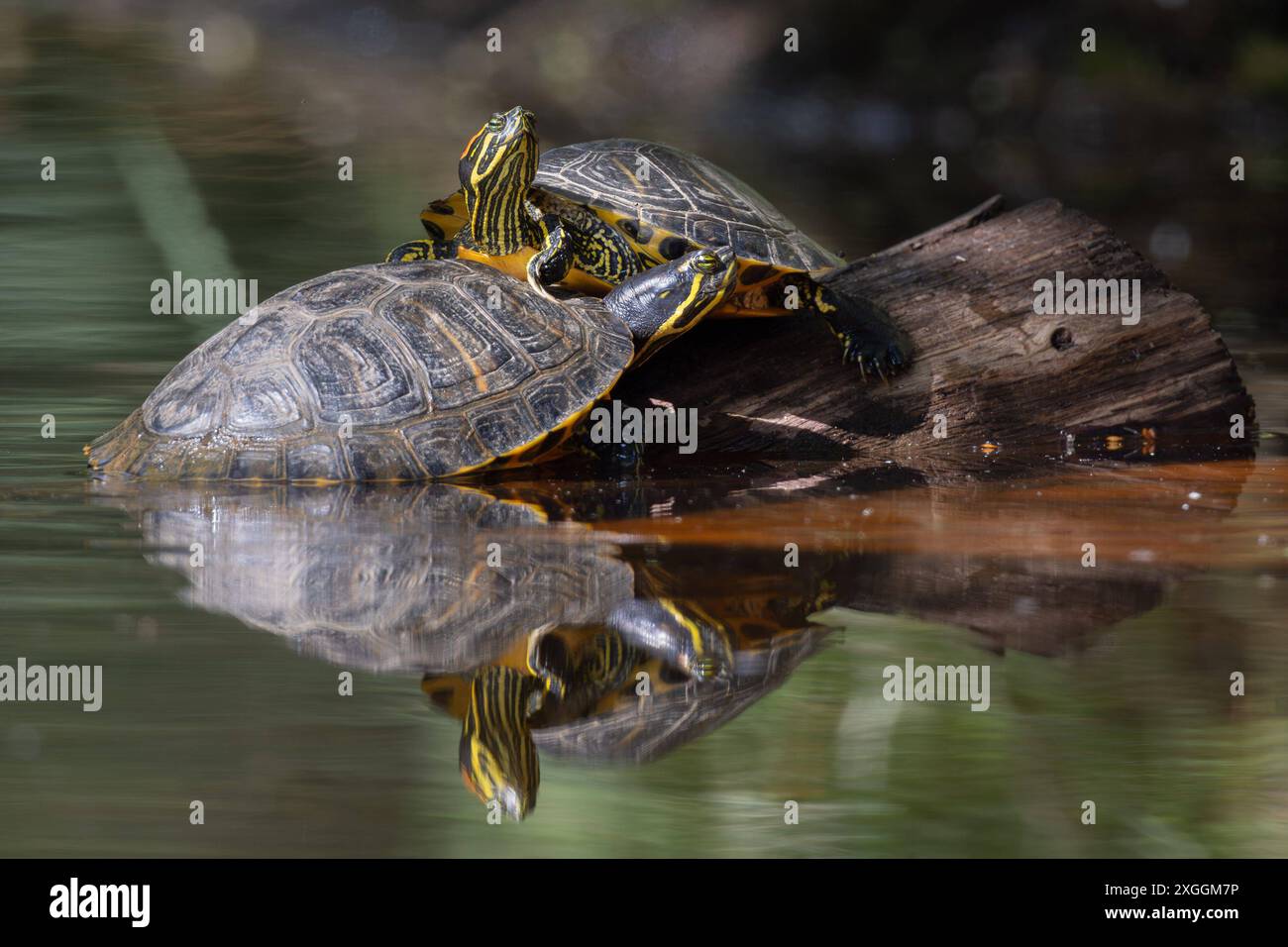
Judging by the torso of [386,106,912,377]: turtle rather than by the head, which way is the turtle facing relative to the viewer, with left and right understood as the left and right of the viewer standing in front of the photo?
facing the viewer and to the left of the viewer

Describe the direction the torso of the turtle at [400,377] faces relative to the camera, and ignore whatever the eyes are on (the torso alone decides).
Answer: to the viewer's right

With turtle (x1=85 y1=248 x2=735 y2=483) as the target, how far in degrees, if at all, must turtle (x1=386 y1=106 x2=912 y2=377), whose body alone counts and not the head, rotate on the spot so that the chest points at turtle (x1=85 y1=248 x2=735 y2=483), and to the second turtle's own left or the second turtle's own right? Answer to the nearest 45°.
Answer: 0° — it already faces it

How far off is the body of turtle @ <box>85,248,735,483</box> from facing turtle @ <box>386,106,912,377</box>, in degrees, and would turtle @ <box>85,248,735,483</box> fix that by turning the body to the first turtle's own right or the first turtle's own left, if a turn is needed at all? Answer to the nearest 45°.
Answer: approximately 45° to the first turtle's own left

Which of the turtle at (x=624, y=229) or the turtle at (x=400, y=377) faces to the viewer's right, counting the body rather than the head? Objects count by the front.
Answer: the turtle at (x=400, y=377)

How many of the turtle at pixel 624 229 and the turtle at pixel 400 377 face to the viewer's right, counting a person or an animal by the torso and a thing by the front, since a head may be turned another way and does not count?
1
